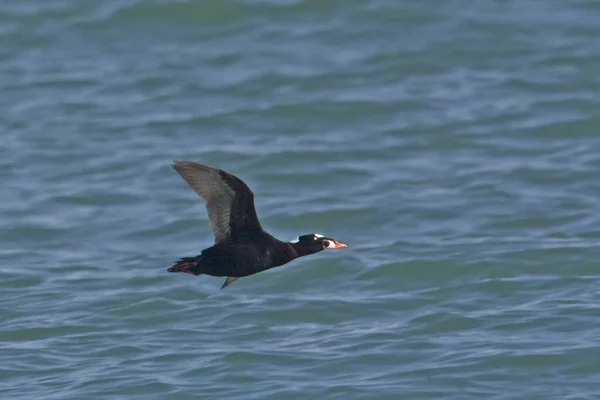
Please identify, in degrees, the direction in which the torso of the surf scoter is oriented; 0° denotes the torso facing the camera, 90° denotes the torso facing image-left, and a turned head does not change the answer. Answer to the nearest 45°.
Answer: approximately 270°
